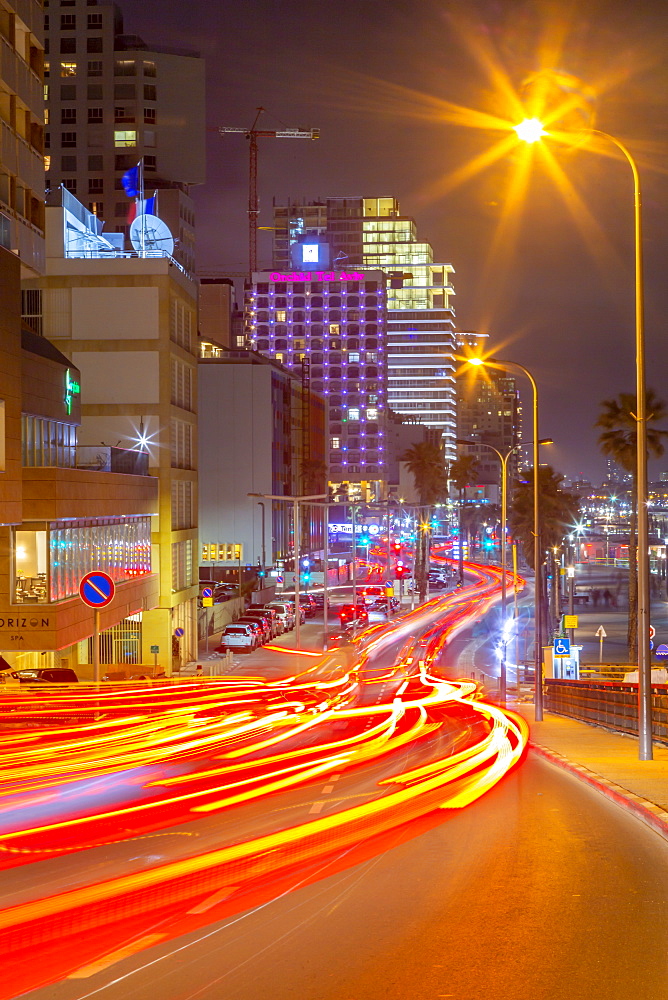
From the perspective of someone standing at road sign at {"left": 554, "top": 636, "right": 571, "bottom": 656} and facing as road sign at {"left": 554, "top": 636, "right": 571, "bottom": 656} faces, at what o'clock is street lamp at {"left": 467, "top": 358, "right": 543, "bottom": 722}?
The street lamp is roughly at 12 o'clock from the road sign.

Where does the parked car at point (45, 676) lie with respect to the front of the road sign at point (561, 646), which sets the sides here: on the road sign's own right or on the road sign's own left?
on the road sign's own right

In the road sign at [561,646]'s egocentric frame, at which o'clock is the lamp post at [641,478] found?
The lamp post is roughly at 12 o'clock from the road sign.

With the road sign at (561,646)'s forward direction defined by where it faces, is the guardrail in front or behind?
in front

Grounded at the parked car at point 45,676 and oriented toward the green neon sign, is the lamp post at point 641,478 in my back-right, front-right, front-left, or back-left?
back-right

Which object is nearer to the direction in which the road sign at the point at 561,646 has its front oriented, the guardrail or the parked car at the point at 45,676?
the guardrail

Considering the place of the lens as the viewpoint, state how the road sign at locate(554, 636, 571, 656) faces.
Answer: facing the viewer

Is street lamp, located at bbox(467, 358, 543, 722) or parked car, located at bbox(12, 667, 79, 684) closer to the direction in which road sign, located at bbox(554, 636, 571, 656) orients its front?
the street lamp

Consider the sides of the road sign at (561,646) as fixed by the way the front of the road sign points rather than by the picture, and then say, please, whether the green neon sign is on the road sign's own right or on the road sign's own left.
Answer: on the road sign's own right

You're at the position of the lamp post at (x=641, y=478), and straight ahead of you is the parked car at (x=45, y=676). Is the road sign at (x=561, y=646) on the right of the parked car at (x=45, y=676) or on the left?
right

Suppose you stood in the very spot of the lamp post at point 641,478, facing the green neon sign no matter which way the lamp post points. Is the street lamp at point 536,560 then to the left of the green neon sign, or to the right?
right
